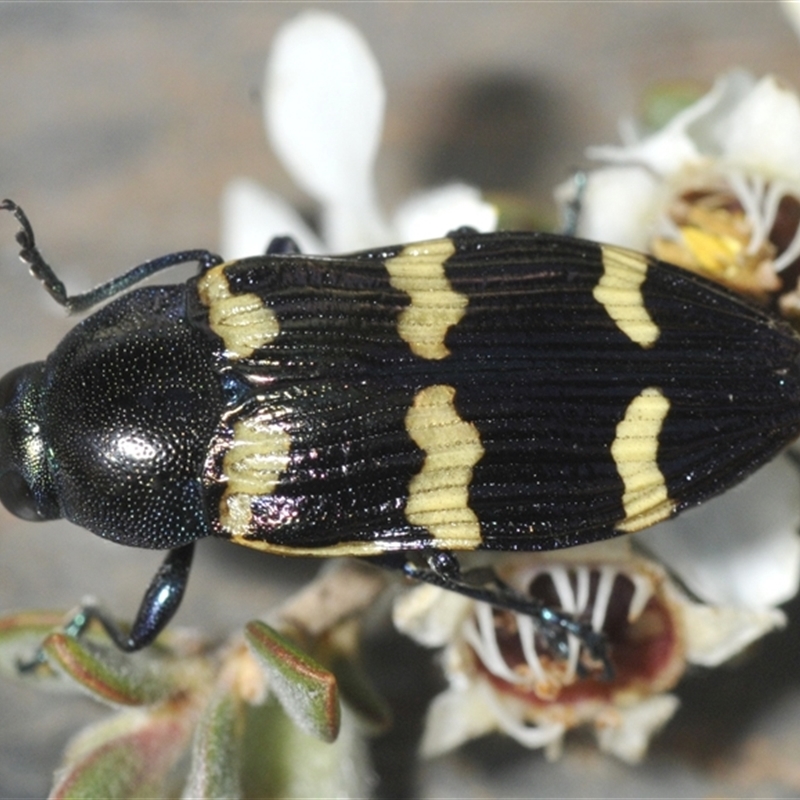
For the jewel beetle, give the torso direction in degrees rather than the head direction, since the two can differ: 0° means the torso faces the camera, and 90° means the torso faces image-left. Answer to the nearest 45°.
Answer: approximately 90°
